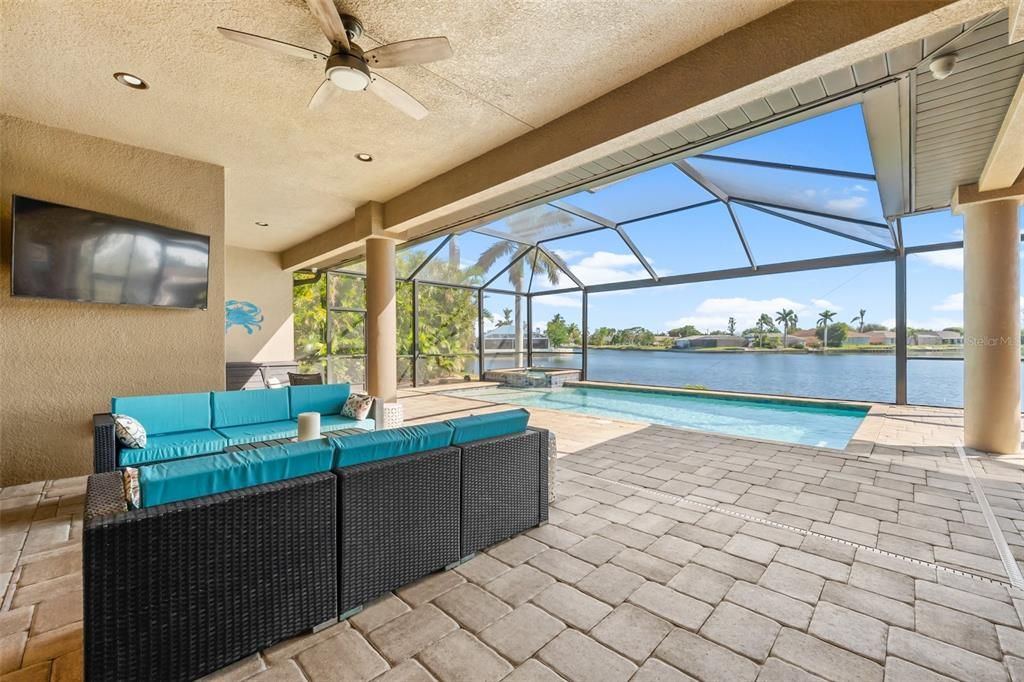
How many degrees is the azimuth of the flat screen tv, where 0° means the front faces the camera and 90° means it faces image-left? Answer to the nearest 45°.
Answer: approximately 315°

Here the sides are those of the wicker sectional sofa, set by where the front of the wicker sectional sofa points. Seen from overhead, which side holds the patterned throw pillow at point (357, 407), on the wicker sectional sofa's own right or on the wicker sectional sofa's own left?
on the wicker sectional sofa's own right

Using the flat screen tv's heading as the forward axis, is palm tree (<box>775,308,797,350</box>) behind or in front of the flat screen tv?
in front

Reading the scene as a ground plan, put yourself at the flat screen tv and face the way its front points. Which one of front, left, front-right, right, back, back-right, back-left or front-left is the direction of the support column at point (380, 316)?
front-left

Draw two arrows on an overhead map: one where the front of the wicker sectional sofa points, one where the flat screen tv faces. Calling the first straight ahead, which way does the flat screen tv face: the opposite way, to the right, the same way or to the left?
the opposite way

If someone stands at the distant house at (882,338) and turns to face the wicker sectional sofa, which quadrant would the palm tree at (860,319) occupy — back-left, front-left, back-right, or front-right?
back-right

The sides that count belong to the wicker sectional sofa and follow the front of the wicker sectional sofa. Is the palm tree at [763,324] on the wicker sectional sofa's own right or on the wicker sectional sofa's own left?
on the wicker sectional sofa's own right

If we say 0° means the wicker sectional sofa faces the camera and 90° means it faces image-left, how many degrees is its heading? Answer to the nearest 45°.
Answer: approximately 135°

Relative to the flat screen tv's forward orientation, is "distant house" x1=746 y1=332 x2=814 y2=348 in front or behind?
in front
